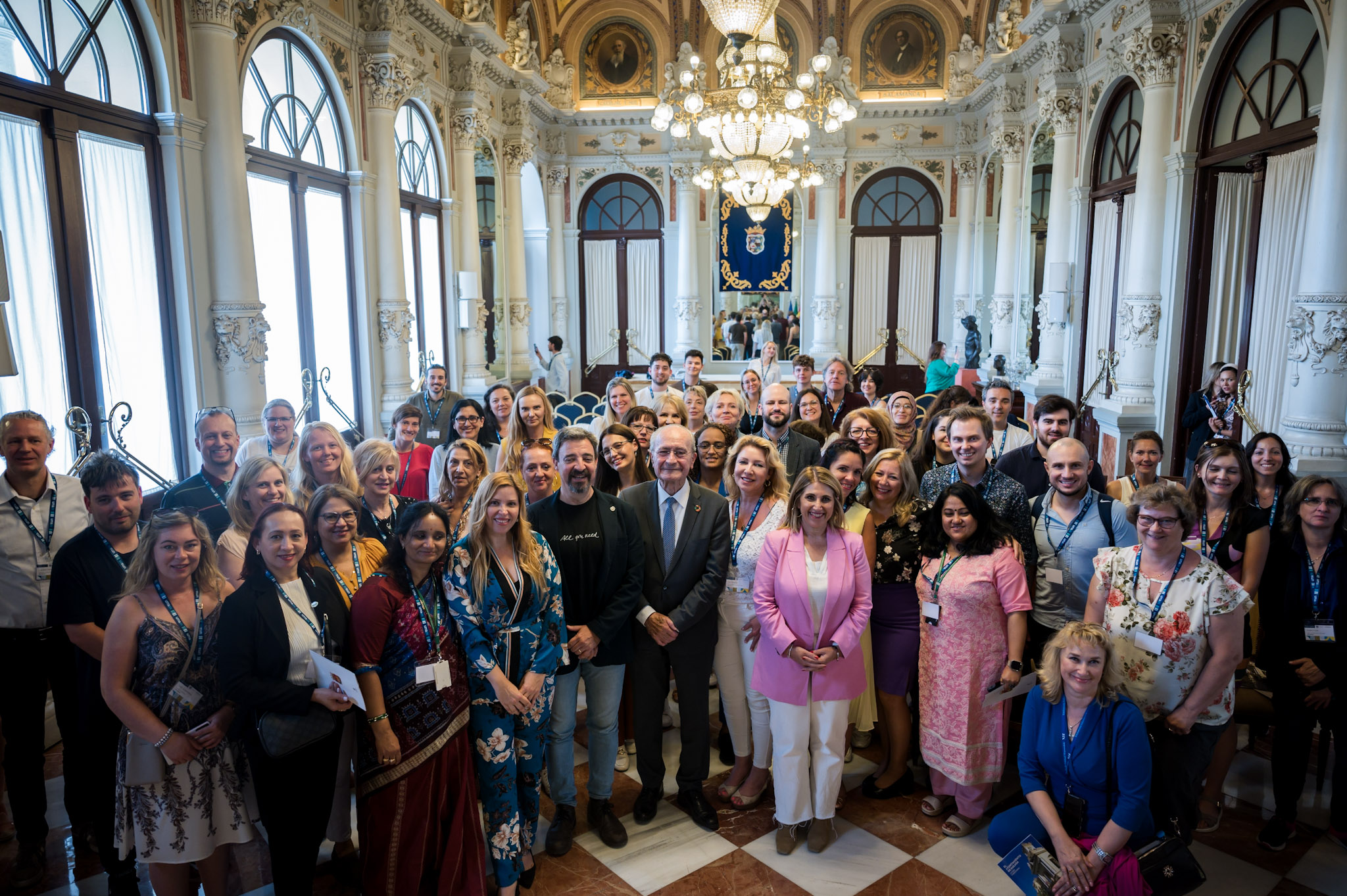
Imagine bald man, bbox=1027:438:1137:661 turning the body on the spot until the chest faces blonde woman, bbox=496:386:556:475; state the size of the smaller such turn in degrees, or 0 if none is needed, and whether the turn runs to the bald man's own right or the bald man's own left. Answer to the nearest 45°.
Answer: approximately 90° to the bald man's own right

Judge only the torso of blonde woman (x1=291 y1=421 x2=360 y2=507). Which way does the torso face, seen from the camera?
toward the camera

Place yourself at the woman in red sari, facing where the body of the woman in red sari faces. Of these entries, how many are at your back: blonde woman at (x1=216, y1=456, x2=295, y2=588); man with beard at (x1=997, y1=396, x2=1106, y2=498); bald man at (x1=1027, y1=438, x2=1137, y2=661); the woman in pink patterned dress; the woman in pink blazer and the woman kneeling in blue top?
1

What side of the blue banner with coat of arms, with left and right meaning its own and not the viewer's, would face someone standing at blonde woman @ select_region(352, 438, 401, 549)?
front

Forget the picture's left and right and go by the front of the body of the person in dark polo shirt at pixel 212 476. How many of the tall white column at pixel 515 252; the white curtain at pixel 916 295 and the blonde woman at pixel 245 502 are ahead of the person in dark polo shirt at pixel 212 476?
1

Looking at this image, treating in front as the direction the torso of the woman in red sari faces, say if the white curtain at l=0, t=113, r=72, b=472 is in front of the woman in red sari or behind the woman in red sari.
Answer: behind

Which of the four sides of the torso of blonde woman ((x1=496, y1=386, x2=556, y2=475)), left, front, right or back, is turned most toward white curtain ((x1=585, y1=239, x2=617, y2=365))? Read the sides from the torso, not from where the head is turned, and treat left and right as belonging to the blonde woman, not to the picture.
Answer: back

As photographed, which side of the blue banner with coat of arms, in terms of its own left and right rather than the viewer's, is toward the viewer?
front

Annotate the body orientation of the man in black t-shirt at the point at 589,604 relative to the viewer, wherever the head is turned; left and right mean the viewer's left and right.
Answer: facing the viewer

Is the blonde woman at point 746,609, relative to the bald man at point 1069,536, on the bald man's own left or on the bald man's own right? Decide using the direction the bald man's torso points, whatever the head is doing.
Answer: on the bald man's own right

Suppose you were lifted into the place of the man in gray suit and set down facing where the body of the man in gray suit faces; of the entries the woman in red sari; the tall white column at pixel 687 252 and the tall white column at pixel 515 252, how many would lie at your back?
2

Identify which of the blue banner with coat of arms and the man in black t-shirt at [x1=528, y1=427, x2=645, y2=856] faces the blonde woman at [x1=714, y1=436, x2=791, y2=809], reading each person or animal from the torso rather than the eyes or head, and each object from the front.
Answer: the blue banner with coat of arms

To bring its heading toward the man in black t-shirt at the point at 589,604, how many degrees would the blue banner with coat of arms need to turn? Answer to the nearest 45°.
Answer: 0° — it already faces them

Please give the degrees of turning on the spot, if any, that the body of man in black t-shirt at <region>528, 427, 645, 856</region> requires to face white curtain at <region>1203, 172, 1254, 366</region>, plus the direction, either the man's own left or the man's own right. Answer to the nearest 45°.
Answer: approximately 135° to the man's own left

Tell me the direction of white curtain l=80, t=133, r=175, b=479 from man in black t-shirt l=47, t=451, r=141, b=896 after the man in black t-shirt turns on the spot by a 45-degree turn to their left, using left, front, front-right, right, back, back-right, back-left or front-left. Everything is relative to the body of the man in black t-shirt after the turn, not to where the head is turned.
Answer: left
